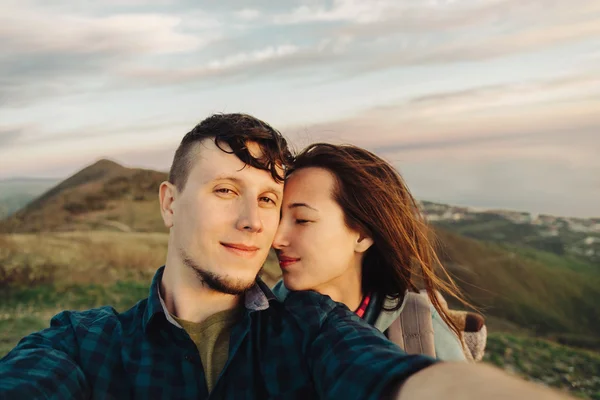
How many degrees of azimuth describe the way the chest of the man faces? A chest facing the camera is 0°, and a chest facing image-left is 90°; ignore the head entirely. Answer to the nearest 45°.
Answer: approximately 0°

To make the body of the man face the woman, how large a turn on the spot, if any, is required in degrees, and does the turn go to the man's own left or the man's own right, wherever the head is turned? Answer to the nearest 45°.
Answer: approximately 135° to the man's own left

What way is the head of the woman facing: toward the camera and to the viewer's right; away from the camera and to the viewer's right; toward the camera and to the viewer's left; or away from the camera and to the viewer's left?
toward the camera and to the viewer's left
